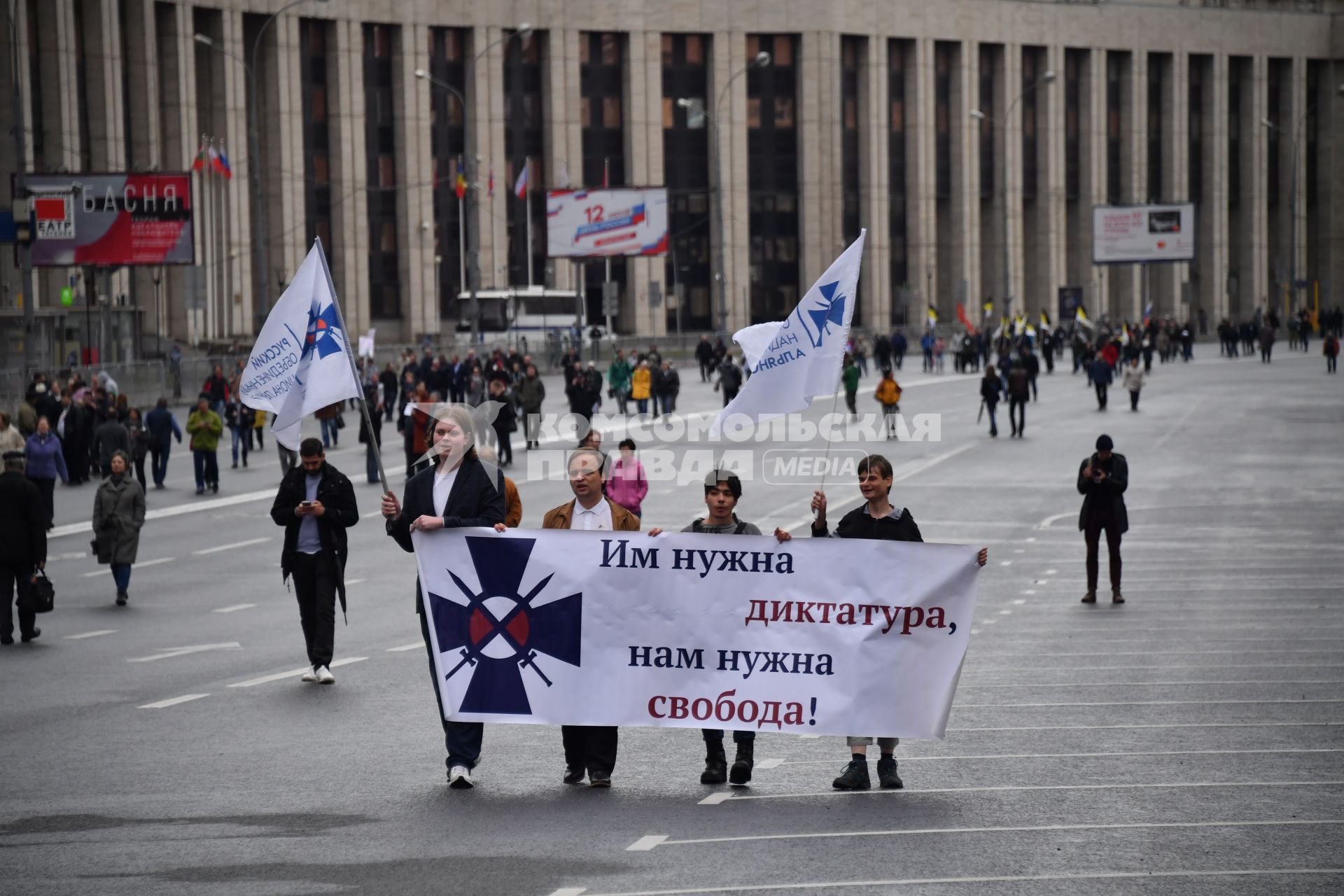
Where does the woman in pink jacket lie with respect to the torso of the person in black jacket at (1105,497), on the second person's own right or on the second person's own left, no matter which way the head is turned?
on the second person's own right

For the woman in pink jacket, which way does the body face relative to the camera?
toward the camera

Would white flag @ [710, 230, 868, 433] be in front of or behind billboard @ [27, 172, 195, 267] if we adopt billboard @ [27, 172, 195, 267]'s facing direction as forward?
in front

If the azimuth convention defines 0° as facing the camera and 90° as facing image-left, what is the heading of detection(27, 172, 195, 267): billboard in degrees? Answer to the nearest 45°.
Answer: approximately 0°

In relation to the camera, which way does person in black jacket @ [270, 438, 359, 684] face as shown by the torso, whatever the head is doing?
toward the camera

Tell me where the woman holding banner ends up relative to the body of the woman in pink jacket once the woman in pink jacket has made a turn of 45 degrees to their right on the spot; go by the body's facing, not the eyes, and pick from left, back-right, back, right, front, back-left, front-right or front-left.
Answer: front-left

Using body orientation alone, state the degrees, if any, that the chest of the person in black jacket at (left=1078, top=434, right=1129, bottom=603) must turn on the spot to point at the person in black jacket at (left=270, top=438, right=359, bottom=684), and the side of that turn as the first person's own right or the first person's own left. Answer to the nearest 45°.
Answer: approximately 45° to the first person's own right

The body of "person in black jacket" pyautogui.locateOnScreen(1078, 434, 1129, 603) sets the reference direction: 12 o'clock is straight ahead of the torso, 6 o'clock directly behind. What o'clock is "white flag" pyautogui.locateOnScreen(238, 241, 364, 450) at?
The white flag is roughly at 1 o'clock from the person in black jacket.

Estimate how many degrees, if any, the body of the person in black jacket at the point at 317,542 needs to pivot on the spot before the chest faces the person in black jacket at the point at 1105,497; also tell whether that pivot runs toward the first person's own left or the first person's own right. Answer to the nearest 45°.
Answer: approximately 135° to the first person's own left
